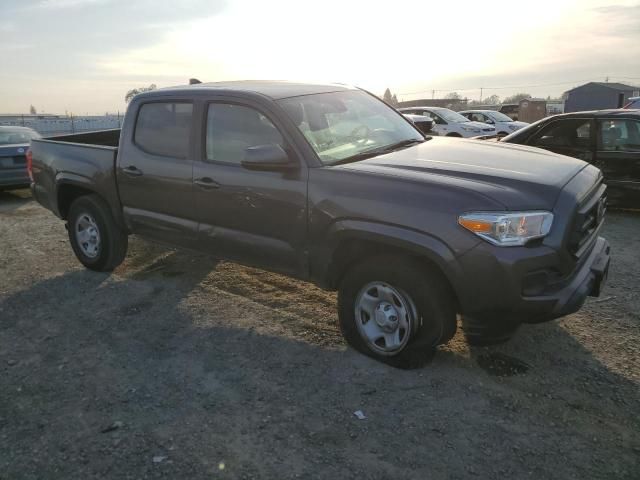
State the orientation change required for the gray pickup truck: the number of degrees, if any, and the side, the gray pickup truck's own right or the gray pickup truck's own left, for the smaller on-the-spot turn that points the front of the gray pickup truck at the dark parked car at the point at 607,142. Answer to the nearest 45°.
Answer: approximately 90° to the gray pickup truck's own left

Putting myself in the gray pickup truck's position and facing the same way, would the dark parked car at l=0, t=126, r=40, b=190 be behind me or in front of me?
behind

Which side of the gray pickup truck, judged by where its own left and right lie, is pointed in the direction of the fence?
back

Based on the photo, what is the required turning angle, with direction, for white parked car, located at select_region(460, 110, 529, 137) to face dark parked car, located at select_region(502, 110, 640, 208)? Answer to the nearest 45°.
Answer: approximately 45° to its right

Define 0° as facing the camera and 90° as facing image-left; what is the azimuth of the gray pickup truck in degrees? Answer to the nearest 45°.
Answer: approximately 315°

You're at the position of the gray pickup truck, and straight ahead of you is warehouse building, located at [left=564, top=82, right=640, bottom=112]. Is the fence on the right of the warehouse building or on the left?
left

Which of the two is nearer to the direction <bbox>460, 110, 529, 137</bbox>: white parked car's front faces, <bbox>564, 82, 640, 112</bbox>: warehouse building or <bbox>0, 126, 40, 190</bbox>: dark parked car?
the dark parked car

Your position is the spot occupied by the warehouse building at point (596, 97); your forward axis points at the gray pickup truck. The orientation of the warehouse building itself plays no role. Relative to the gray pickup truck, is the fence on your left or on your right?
right

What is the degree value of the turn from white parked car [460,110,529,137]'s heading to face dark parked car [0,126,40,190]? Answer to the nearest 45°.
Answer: approximately 90° to its right

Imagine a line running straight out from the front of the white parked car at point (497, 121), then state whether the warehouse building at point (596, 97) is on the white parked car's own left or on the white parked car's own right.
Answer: on the white parked car's own left
